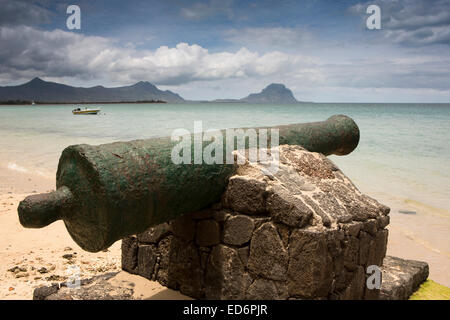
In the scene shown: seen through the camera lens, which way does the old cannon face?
facing away from the viewer and to the right of the viewer
